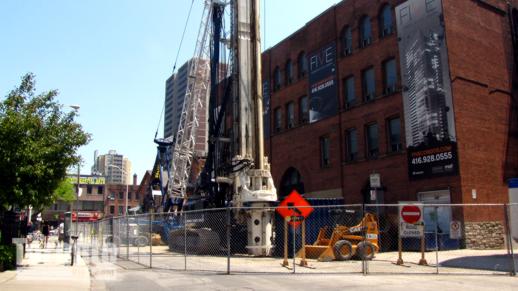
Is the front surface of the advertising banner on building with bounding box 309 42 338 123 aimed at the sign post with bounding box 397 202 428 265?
no

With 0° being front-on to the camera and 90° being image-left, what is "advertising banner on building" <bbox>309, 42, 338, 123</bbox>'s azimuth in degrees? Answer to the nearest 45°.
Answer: approximately 45°

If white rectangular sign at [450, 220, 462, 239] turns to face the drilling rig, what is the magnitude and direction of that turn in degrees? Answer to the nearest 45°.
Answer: approximately 90° to its right

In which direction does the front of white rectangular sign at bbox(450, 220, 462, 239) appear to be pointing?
toward the camera

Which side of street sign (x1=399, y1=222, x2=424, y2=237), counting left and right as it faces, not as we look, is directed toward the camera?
front

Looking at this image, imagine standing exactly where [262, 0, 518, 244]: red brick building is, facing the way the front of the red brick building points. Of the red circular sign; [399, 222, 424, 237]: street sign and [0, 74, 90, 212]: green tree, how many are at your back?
0

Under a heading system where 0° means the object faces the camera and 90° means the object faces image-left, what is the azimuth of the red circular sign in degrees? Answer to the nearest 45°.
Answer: approximately 0°

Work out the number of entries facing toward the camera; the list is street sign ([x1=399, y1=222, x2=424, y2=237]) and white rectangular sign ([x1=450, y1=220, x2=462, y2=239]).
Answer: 2

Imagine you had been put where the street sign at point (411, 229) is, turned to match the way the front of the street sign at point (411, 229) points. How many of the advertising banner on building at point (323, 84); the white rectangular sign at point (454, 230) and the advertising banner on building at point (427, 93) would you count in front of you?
0

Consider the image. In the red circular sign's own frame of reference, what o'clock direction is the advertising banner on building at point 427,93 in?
The advertising banner on building is roughly at 6 o'clock from the red circular sign.

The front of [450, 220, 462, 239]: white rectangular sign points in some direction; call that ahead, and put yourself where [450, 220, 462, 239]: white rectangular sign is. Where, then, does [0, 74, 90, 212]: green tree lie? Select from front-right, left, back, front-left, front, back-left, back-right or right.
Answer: front-right

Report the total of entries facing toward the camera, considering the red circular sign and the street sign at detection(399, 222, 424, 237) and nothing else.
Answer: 2

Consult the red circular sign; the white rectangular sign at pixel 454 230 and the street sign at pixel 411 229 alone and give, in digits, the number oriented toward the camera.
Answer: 3

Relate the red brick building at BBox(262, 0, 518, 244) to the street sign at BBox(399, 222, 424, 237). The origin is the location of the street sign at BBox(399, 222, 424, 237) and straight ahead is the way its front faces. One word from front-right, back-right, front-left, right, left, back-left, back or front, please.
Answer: back

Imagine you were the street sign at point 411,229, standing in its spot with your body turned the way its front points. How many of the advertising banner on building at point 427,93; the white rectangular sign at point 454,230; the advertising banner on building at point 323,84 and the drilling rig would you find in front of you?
0

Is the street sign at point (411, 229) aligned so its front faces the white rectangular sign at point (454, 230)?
no

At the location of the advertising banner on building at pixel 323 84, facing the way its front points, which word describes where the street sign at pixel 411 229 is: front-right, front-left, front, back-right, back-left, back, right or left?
front-left

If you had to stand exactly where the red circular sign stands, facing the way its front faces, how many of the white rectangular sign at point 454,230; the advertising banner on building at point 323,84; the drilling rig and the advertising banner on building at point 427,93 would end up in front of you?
0
